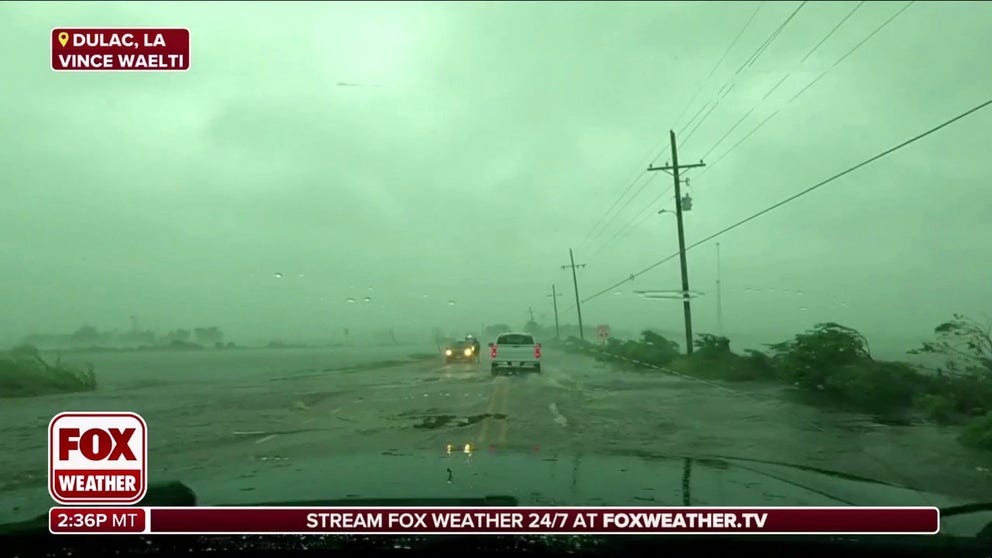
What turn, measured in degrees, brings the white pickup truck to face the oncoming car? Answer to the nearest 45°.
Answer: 0° — it already faces it

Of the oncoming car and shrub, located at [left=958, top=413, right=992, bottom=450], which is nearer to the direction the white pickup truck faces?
the oncoming car

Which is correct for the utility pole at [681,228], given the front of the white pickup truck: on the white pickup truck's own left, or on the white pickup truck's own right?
on the white pickup truck's own right

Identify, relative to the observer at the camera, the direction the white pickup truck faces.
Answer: facing away from the viewer

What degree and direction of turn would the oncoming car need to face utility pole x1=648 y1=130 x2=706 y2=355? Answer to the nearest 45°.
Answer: approximately 45° to its left

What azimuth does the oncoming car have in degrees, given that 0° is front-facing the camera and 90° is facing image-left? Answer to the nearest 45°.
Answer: approximately 0°

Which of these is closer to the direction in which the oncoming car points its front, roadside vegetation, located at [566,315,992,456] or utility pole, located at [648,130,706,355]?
the roadside vegetation

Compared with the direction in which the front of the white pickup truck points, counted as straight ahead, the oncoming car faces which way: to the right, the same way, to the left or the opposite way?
the opposite way

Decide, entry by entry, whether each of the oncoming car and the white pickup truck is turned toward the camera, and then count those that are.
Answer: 1

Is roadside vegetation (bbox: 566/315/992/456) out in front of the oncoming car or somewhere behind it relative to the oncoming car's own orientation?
in front

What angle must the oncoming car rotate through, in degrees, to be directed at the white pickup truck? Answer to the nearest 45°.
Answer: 0° — it already faces it

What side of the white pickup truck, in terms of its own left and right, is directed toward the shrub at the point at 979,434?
back
